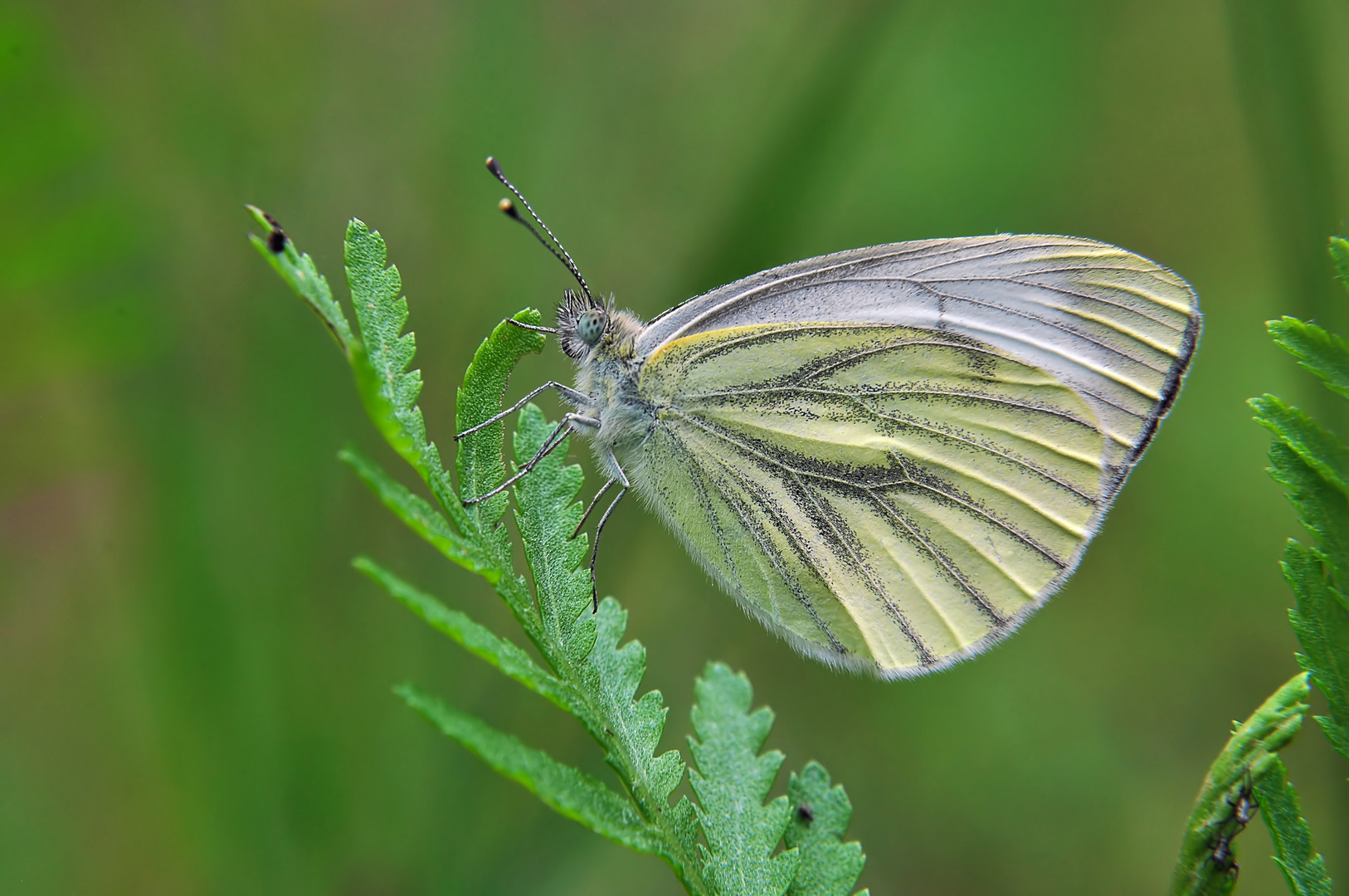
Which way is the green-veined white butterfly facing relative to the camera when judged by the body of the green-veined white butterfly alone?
to the viewer's left

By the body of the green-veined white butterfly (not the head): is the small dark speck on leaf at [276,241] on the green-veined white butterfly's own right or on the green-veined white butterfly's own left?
on the green-veined white butterfly's own left
